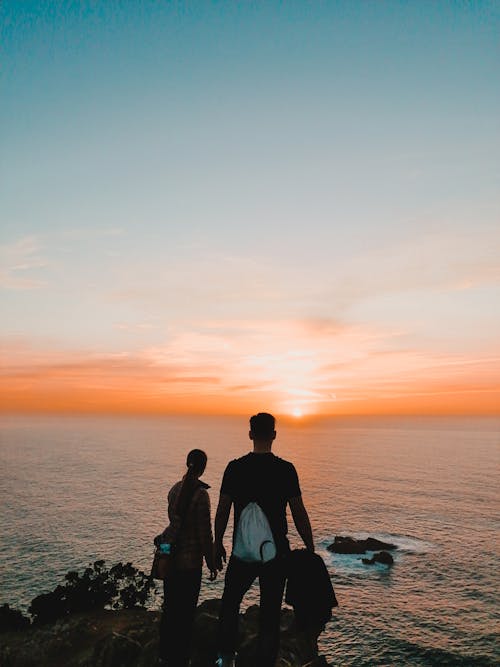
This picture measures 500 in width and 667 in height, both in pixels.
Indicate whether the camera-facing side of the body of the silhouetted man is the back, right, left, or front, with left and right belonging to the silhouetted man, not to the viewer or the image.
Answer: back

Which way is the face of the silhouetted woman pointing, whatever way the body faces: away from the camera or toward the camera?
away from the camera

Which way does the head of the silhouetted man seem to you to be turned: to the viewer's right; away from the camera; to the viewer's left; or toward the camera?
away from the camera
